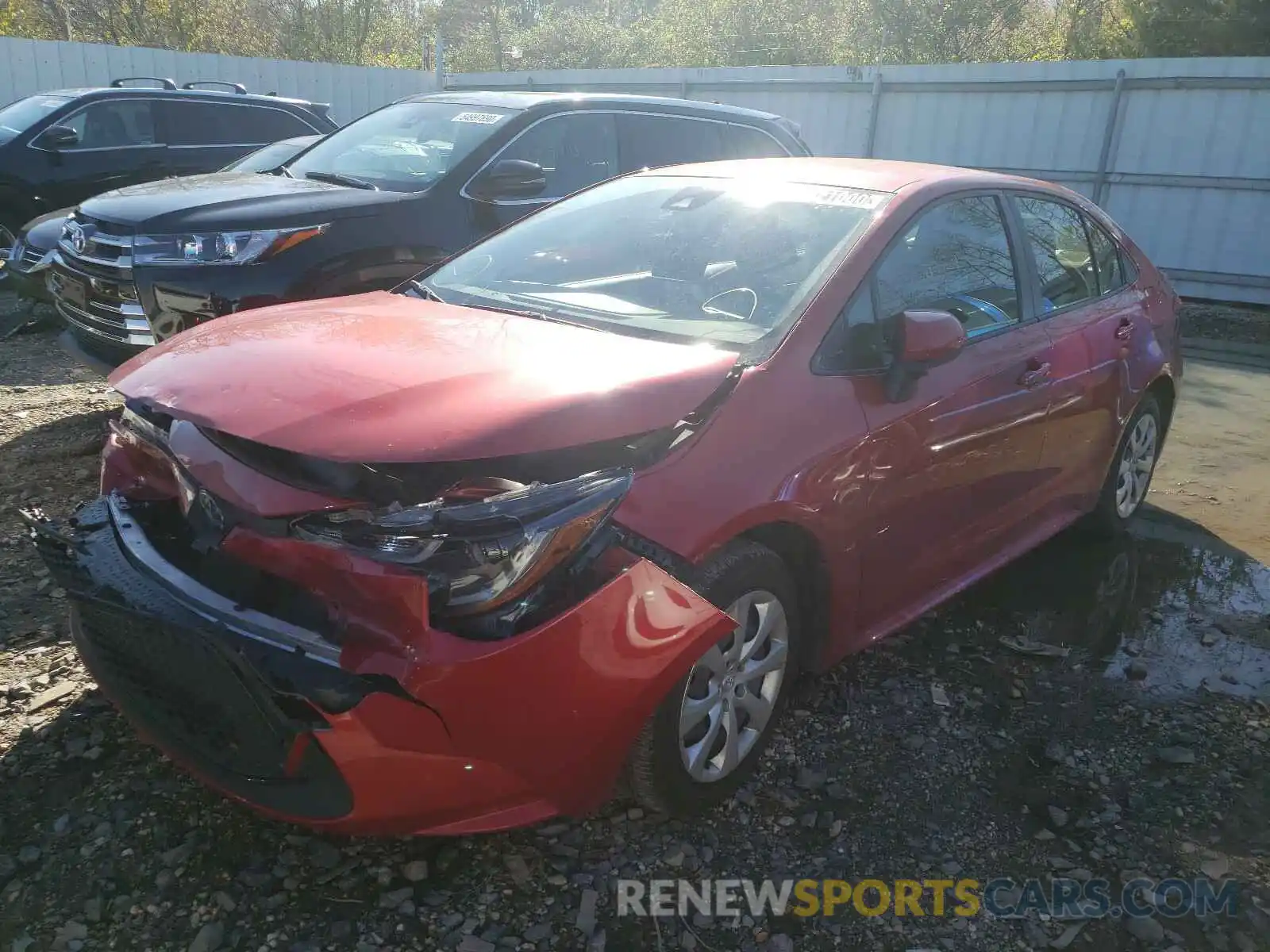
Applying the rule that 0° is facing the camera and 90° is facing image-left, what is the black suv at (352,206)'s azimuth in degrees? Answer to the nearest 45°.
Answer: approximately 45°

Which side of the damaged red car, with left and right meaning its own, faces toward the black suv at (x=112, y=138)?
right

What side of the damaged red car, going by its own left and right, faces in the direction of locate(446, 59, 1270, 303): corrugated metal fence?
back

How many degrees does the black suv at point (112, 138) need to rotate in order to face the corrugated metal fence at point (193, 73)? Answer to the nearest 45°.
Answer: approximately 135° to its right

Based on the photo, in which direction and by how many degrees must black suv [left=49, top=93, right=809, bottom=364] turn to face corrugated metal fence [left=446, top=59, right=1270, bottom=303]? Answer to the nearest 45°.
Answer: approximately 180°

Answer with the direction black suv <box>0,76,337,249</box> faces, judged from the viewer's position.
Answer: facing the viewer and to the left of the viewer

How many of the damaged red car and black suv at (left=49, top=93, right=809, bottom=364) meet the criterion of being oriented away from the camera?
0

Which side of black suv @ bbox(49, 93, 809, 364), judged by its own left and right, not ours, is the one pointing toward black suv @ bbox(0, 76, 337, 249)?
right

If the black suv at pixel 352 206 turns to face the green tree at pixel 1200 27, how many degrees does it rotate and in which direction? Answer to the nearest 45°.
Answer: approximately 180°

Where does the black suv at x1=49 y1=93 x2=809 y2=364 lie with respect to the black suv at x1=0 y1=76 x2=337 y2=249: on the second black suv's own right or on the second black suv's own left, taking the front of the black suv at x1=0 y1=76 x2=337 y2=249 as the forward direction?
on the second black suv's own left
